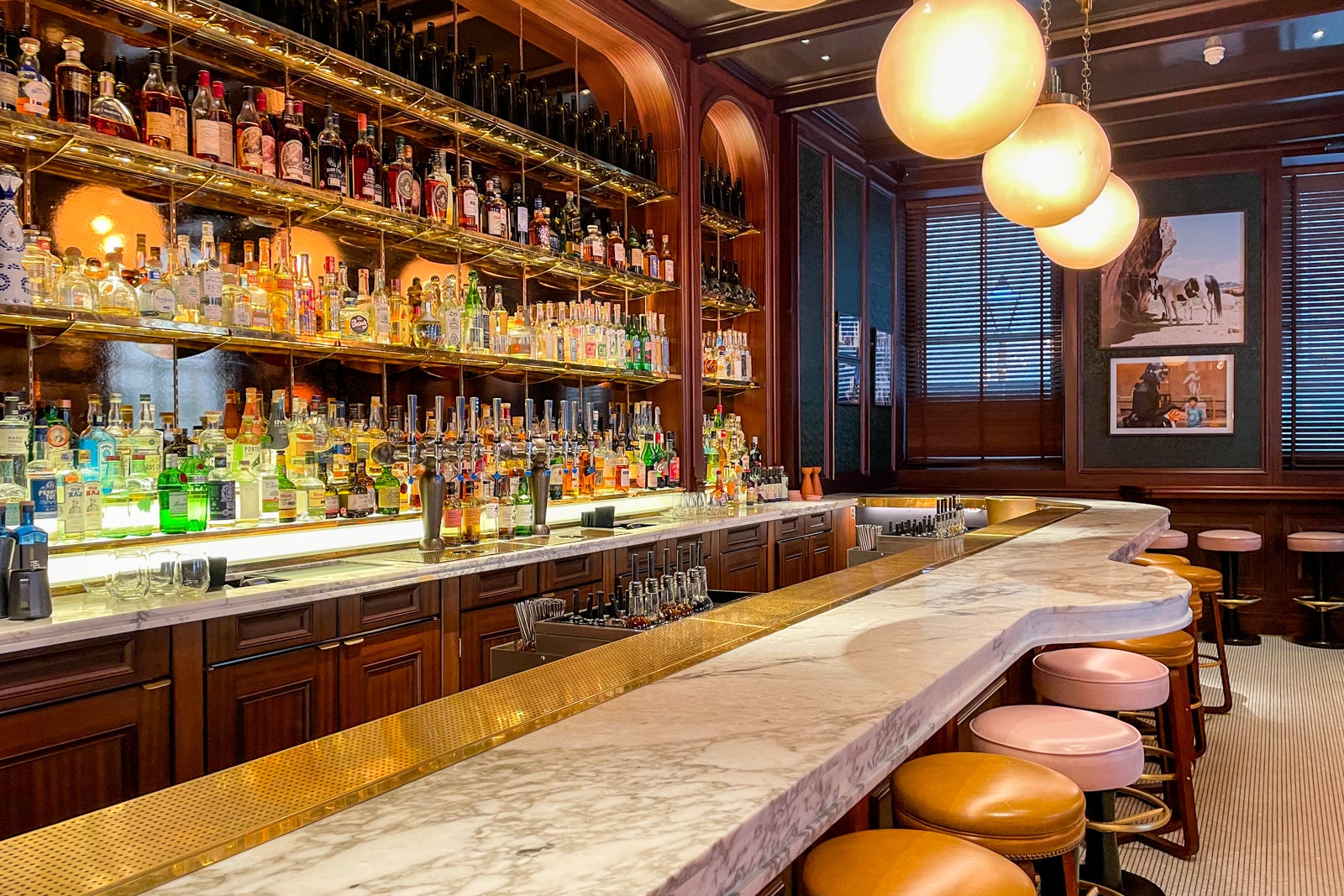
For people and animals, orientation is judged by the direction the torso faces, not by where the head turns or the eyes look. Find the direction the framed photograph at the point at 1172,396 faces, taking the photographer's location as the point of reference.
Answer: facing the viewer

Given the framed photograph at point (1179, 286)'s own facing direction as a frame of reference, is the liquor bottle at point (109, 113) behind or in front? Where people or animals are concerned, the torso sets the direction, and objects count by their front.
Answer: in front

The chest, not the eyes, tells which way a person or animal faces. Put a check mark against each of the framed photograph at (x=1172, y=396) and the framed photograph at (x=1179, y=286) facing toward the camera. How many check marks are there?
2

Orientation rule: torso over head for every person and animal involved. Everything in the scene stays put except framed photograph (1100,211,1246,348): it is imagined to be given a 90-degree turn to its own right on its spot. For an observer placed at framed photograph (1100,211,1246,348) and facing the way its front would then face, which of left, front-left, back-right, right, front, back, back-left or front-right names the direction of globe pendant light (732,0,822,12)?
left

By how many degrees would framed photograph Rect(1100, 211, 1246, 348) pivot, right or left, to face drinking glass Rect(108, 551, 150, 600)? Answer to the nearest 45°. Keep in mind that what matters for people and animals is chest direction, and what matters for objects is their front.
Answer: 0° — it already faces it

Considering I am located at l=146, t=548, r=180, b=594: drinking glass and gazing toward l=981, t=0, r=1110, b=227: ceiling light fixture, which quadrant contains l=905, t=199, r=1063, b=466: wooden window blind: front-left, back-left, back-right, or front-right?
front-left

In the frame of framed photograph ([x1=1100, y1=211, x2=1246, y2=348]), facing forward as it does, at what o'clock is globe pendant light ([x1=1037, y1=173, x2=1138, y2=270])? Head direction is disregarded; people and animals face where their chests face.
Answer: The globe pendant light is roughly at 12 o'clock from the framed photograph.

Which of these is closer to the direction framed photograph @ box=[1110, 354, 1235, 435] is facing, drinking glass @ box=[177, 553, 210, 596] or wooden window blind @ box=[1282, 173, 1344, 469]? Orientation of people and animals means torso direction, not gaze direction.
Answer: the drinking glass

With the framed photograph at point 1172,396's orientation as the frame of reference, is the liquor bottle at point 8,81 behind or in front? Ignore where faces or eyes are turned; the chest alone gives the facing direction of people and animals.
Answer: in front

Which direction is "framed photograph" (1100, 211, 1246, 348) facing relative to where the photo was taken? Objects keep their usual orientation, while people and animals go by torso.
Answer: toward the camera

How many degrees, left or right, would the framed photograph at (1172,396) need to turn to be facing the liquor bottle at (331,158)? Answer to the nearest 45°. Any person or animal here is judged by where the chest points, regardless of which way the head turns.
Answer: approximately 45° to its right

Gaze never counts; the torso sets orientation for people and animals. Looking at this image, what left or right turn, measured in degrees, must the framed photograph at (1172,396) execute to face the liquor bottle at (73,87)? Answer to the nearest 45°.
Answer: approximately 45° to its right

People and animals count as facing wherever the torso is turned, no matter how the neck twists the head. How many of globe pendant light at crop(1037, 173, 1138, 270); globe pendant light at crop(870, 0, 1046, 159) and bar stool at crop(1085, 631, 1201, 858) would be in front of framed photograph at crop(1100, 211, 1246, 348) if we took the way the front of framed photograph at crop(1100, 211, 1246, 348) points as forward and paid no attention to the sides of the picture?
3

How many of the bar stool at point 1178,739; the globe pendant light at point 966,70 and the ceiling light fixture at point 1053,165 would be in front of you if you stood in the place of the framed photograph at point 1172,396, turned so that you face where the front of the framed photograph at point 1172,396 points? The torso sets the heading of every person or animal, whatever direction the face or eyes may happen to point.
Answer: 3

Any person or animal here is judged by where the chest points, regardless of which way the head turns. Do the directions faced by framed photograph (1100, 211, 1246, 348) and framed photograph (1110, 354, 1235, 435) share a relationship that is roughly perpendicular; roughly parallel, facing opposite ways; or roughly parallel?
roughly parallel
